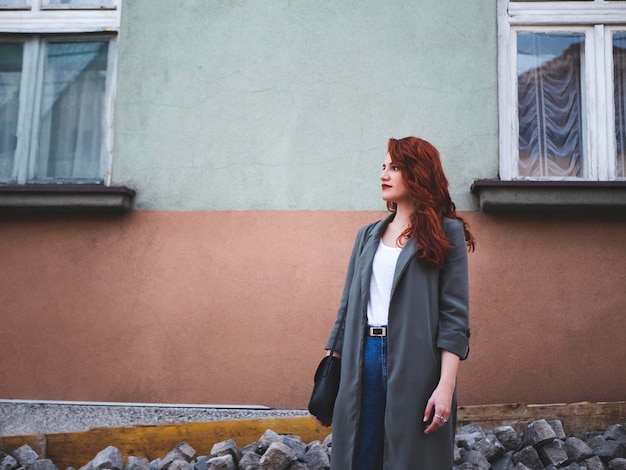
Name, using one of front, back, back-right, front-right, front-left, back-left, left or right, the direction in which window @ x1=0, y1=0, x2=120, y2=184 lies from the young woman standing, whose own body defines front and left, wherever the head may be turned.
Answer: right

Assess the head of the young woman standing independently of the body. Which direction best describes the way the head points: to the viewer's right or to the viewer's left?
to the viewer's left

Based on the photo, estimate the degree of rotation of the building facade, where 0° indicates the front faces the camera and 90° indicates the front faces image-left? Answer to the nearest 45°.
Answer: approximately 0°

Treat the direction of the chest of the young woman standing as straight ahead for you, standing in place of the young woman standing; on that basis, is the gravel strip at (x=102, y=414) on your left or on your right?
on your right

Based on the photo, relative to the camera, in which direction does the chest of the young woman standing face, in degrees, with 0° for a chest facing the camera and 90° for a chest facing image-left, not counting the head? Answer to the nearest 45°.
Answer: approximately 45°

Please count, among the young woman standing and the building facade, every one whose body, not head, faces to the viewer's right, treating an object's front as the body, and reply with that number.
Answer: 0

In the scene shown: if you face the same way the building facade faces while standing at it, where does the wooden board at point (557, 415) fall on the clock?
The wooden board is roughly at 10 o'clock from the building facade.

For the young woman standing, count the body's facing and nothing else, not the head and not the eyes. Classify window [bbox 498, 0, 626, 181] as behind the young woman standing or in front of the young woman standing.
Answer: behind

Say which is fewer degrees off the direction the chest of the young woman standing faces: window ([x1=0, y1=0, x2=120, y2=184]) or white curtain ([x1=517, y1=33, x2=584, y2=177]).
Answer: the window

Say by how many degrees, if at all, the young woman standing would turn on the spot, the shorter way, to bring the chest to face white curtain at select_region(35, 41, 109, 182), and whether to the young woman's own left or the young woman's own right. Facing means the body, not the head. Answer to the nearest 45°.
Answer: approximately 90° to the young woman's own right
